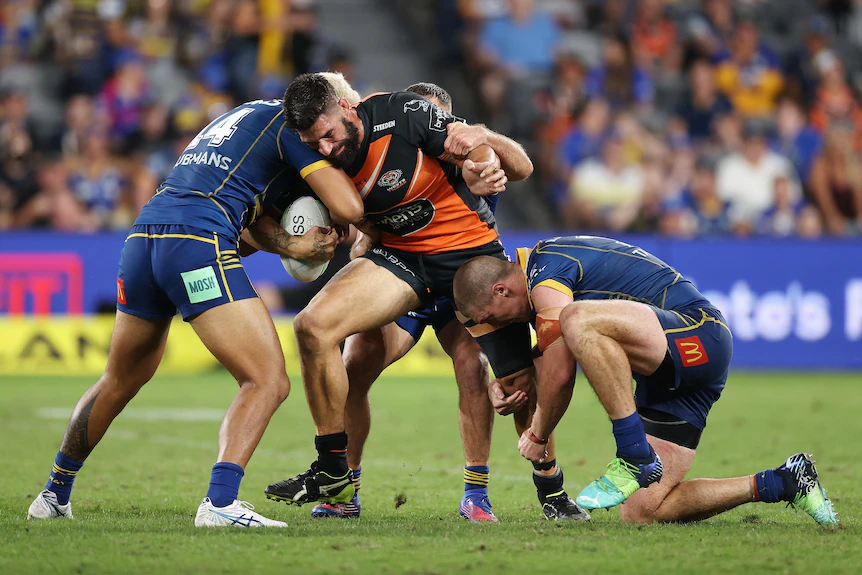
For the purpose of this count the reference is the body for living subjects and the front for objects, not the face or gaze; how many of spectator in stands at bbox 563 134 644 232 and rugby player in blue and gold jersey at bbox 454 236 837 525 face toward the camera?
1

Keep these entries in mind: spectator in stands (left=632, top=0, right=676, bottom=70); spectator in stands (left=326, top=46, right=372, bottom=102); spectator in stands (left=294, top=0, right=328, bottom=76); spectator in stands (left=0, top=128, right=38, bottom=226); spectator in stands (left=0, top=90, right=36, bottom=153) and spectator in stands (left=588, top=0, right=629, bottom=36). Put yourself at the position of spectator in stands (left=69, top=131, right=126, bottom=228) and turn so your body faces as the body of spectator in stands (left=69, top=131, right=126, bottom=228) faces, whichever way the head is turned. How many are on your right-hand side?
2

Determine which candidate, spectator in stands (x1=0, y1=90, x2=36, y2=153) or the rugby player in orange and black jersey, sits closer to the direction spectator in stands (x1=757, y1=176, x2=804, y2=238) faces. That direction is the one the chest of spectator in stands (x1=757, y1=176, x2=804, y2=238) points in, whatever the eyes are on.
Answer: the rugby player in orange and black jersey

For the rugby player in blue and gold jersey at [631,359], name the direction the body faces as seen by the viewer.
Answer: to the viewer's left

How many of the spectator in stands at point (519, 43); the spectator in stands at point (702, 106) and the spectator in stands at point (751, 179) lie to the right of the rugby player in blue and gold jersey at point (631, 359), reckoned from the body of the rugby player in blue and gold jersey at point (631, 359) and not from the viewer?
3

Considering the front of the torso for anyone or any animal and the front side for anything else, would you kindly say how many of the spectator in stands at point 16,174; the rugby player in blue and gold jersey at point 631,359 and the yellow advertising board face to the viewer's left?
1

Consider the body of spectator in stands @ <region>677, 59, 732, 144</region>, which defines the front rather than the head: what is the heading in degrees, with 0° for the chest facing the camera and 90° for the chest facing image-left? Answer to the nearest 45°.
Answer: approximately 0°

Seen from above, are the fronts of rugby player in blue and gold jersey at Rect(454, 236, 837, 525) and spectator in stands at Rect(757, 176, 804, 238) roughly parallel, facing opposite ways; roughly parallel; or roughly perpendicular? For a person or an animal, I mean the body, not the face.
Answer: roughly perpendicular

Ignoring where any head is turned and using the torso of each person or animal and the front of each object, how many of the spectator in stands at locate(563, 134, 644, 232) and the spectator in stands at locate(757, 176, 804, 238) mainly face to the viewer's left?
0

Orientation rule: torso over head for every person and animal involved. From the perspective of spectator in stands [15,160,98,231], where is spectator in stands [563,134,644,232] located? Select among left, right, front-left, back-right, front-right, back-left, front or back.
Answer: left
